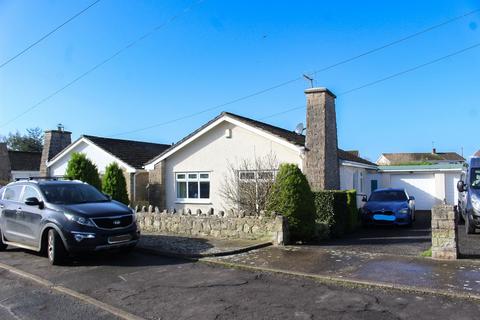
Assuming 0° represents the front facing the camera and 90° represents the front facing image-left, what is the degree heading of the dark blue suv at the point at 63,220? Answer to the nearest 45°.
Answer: approximately 315°

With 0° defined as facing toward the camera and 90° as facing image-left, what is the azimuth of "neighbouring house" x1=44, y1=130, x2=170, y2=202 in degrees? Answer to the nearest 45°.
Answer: approximately 45°

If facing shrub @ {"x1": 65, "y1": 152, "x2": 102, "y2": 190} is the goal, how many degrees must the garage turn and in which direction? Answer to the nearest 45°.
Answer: approximately 45° to its right

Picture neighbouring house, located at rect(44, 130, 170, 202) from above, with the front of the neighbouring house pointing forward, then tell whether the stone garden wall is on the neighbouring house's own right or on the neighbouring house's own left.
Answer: on the neighbouring house's own left

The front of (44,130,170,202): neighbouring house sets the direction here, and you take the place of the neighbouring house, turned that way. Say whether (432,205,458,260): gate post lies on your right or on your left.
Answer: on your left

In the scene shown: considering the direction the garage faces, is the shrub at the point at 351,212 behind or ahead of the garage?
ahead

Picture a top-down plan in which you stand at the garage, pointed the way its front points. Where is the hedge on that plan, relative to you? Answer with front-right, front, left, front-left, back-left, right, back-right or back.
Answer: front

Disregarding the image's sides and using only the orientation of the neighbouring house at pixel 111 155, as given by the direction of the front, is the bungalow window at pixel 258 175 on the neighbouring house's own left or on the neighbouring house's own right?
on the neighbouring house's own left

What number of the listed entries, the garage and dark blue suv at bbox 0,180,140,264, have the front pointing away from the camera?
0

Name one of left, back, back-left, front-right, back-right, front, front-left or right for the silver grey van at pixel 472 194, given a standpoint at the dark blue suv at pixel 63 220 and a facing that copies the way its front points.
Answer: front-left

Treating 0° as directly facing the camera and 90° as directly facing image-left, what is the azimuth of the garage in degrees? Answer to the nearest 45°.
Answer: approximately 0°

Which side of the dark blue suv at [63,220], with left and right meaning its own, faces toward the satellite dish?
left

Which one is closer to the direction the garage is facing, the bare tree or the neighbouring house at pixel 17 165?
the bare tree
